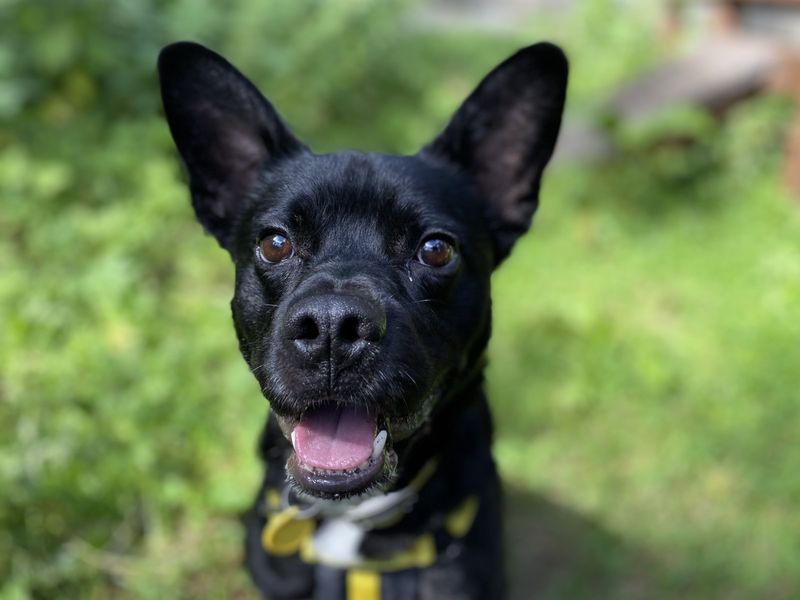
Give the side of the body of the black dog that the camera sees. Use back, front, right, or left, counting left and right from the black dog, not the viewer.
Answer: front
